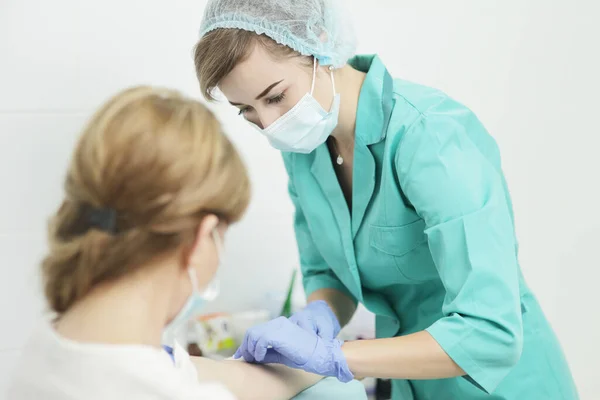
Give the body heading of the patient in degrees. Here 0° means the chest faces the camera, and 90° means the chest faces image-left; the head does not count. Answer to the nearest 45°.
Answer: approximately 225°

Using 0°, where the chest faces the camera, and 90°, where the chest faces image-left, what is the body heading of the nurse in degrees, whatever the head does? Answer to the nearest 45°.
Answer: approximately 45°

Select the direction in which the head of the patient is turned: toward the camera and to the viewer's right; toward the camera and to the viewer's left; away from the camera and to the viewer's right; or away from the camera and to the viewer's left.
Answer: away from the camera and to the viewer's right

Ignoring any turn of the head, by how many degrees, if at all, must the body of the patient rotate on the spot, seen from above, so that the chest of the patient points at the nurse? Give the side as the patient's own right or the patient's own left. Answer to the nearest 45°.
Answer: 0° — they already face them

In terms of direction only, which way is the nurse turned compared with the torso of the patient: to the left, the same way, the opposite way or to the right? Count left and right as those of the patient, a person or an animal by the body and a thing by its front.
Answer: the opposite way
